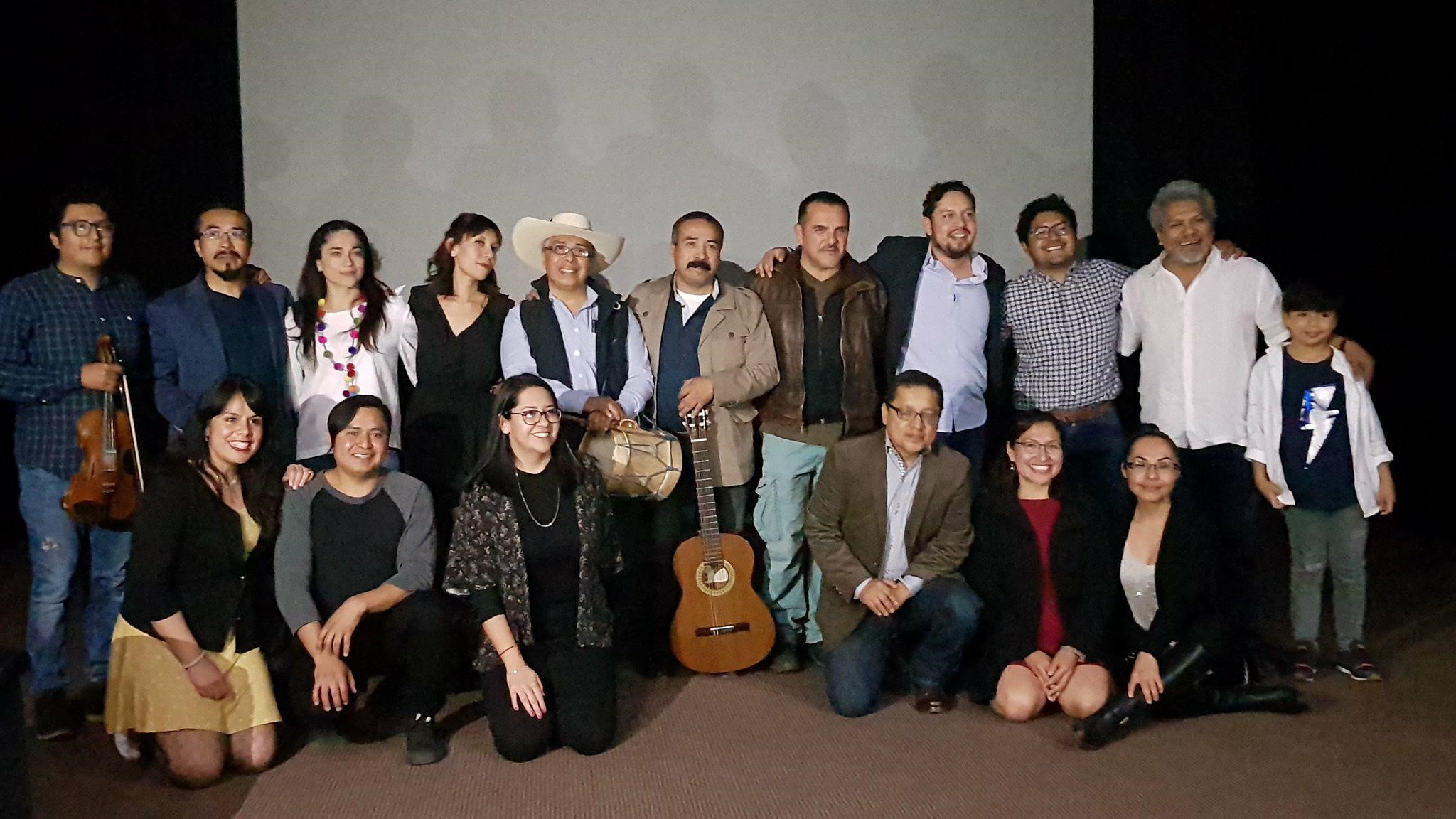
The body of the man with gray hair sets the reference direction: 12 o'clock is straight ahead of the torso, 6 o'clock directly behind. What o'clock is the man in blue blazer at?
The man in blue blazer is roughly at 2 o'clock from the man with gray hair.

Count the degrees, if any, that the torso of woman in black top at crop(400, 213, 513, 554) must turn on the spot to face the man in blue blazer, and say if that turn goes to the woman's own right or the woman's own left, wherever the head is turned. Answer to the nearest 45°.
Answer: approximately 90° to the woman's own right

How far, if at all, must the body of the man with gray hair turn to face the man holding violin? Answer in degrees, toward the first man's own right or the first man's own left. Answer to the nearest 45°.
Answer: approximately 45° to the first man's own right

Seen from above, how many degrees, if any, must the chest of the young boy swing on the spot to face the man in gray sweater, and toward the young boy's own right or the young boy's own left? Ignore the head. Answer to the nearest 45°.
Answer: approximately 45° to the young boy's own right

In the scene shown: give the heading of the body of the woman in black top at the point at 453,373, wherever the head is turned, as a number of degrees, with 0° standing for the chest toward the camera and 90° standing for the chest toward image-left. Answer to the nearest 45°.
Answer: approximately 0°

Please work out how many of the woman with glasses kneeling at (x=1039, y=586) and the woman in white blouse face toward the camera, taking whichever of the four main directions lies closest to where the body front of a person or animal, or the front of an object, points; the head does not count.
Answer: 2
